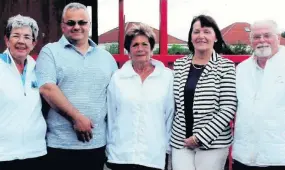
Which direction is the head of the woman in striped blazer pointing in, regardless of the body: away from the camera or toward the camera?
toward the camera

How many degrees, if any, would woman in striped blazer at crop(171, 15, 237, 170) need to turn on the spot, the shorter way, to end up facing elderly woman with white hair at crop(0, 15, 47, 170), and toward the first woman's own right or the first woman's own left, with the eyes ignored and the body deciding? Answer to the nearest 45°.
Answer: approximately 45° to the first woman's own right

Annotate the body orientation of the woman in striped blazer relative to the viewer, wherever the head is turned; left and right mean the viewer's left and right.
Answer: facing the viewer and to the left of the viewer

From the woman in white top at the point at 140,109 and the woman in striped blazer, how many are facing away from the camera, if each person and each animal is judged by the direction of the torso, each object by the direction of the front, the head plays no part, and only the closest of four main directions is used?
0

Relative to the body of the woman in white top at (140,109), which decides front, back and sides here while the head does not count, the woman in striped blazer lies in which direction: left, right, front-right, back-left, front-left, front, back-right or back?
left

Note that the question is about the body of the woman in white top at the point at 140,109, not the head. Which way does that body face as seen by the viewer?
toward the camera

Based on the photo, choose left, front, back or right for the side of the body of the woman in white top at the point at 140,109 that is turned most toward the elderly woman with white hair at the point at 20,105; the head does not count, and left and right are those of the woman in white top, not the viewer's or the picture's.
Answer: right
